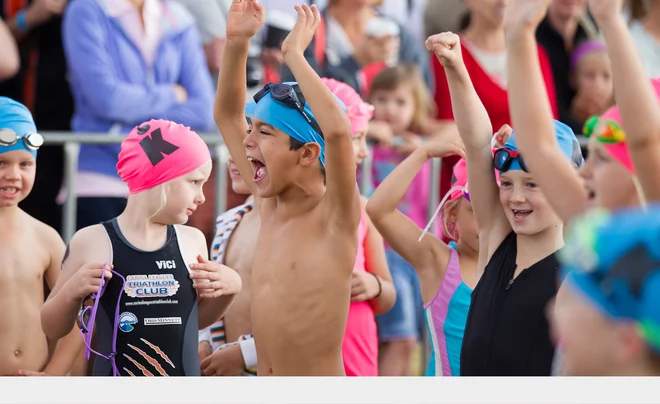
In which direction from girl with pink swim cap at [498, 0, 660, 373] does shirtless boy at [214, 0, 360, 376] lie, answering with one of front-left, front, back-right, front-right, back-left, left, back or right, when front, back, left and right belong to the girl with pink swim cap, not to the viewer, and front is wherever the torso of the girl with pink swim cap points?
front-right

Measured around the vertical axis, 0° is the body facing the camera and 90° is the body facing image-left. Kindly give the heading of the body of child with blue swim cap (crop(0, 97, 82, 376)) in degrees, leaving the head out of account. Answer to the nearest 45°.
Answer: approximately 0°

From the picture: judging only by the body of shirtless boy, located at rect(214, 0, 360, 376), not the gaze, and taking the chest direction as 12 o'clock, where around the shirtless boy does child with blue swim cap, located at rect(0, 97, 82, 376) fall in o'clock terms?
The child with blue swim cap is roughly at 2 o'clock from the shirtless boy.

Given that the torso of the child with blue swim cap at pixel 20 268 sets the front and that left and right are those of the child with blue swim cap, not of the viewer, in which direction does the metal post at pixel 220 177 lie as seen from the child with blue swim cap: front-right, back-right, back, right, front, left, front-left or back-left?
back-left

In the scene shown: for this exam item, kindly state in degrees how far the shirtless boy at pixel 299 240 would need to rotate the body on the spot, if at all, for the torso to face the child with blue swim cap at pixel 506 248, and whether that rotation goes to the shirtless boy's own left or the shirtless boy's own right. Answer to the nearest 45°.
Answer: approximately 90° to the shirtless boy's own left

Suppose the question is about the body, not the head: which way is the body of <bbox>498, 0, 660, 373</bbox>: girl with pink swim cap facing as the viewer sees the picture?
to the viewer's left
